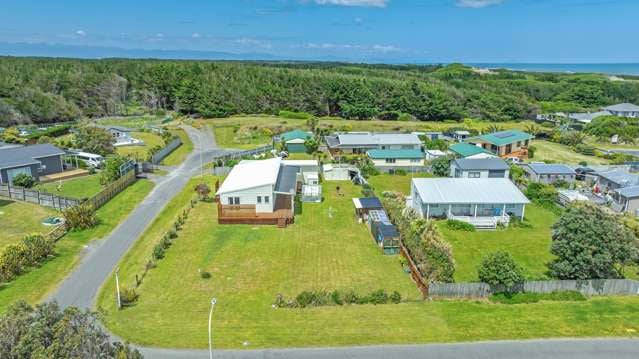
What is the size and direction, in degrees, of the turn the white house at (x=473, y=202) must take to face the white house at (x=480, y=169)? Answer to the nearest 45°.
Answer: approximately 180°

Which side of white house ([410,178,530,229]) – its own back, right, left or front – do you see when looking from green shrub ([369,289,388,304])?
front

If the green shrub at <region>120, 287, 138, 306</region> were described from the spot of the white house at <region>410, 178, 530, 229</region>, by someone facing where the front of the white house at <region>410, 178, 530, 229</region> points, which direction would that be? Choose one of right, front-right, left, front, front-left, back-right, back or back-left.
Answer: front-right

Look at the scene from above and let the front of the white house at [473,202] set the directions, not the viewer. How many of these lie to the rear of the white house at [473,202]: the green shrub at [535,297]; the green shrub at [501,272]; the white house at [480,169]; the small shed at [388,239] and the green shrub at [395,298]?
1

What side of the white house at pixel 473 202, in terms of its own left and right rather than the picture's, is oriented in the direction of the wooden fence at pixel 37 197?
right

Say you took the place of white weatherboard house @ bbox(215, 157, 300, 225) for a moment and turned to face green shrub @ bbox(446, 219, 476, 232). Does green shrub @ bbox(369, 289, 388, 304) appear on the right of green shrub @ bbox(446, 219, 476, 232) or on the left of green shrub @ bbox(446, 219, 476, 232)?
right

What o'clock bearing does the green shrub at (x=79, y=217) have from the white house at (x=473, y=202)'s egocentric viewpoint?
The green shrub is roughly at 2 o'clock from the white house.

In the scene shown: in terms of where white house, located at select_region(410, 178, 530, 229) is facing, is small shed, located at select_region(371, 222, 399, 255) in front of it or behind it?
in front

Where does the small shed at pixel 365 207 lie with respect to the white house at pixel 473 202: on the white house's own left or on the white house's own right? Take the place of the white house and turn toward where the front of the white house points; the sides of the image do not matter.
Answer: on the white house's own right

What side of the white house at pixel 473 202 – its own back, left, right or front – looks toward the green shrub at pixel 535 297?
front

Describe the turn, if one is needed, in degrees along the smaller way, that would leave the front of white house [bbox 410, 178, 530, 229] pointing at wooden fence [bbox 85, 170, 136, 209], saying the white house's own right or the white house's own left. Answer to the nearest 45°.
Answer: approximately 90° to the white house's own right

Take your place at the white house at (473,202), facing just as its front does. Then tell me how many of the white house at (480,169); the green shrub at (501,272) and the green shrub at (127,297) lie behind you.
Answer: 1

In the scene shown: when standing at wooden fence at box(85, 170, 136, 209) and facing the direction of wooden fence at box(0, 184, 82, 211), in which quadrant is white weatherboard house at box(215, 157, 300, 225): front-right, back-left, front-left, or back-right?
back-left

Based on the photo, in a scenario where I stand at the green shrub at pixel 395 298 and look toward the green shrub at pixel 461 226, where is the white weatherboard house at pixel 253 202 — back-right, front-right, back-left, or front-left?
front-left

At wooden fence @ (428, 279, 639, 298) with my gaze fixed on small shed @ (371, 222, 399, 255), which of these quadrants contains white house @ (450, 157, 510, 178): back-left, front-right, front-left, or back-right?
front-right

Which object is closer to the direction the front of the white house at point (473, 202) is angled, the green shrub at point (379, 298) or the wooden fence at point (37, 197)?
the green shrub

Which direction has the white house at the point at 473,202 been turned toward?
toward the camera

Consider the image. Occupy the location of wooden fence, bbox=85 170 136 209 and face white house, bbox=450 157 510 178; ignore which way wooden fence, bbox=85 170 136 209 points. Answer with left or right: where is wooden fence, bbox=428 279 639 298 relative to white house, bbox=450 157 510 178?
right

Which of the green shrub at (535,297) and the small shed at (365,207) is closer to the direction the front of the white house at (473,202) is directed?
the green shrub

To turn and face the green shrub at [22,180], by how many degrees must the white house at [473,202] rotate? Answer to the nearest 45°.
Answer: approximately 90° to its right
